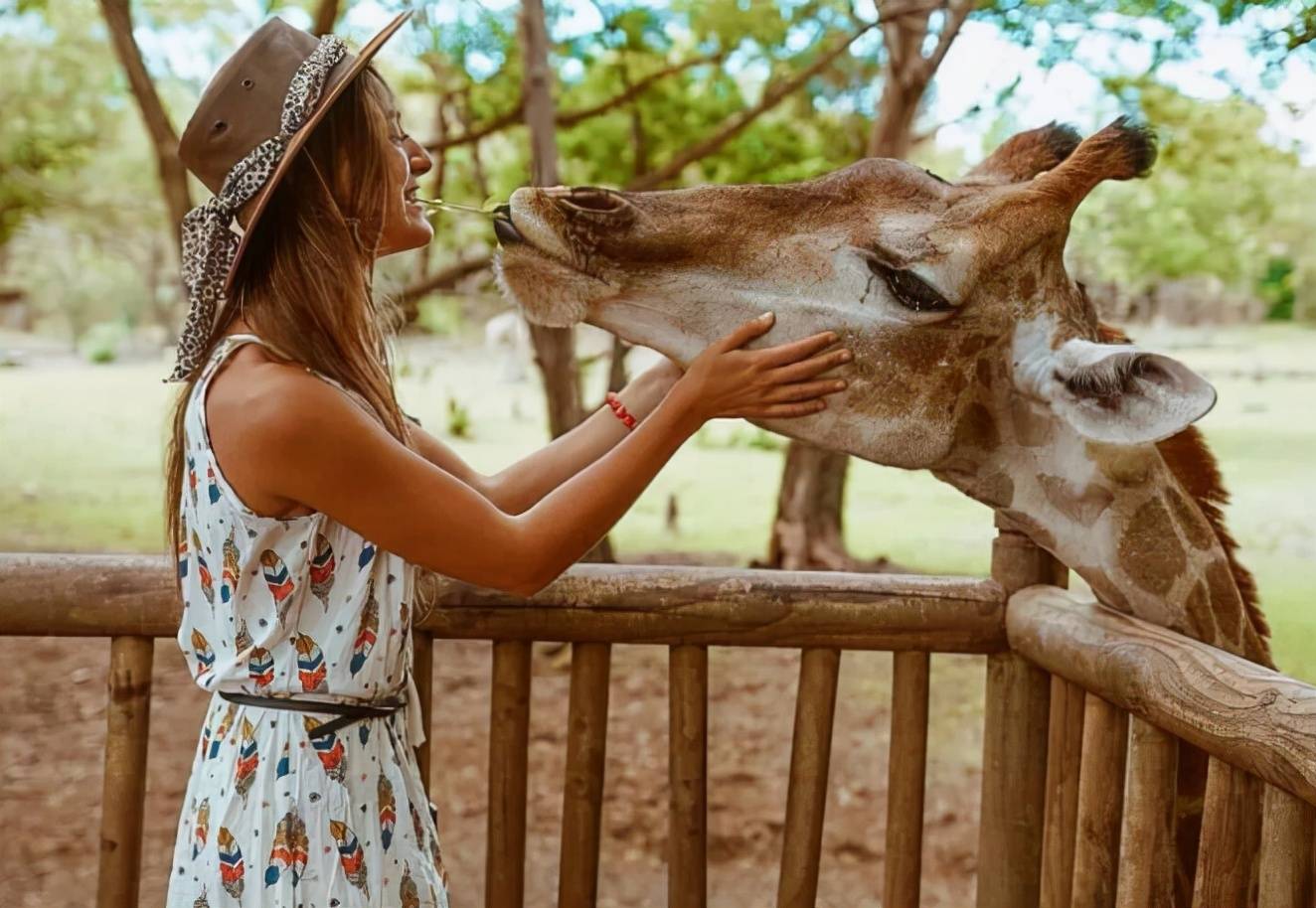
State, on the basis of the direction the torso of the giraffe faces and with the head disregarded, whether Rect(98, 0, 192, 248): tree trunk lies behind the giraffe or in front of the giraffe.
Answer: in front

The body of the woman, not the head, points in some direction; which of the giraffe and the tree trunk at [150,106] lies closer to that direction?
the giraffe

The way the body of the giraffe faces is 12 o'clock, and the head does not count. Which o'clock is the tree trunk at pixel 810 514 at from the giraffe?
The tree trunk is roughly at 3 o'clock from the giraffe.

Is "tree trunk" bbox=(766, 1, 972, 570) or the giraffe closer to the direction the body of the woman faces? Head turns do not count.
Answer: the giraffe

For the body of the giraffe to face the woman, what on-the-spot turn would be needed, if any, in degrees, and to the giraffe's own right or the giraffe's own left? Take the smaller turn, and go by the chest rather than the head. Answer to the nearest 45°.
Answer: approximately 45° to the giraffe's own left

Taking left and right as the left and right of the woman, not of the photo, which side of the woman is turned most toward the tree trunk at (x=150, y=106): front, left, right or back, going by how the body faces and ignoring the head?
left

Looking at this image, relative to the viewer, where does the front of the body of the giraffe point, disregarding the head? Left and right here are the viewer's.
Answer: facing to the left of the viewer

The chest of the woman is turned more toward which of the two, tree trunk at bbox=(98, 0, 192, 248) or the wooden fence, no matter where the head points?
the wooden fence

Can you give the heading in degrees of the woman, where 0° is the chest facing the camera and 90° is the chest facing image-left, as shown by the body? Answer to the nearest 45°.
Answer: approximately 270°

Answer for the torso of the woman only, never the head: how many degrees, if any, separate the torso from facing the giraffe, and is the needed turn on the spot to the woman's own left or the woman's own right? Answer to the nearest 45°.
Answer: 0° — they already face it

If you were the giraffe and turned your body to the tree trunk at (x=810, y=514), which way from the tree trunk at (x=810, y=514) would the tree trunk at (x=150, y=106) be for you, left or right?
left

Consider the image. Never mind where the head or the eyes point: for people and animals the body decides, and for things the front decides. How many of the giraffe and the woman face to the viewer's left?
1

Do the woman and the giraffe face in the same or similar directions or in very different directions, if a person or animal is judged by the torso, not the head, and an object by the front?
very different directions

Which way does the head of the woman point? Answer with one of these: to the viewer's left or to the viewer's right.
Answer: to the viewer's right
